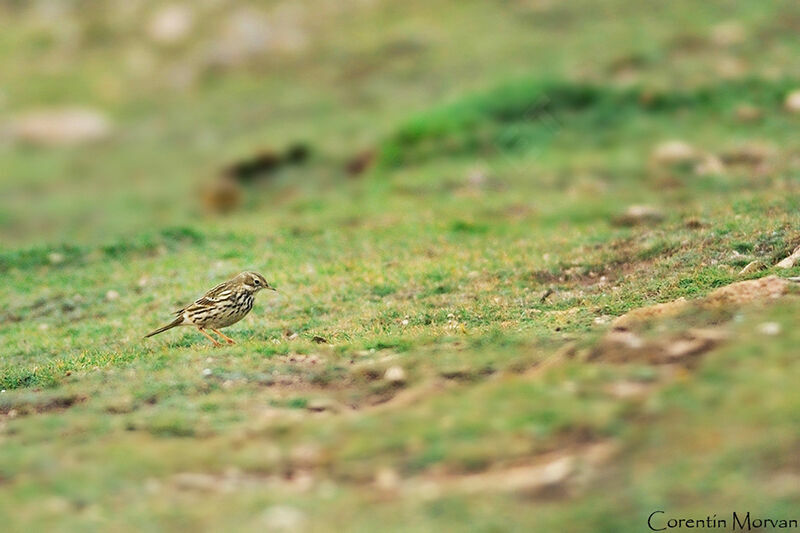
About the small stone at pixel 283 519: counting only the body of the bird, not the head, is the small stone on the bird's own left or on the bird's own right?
on the bird's own right

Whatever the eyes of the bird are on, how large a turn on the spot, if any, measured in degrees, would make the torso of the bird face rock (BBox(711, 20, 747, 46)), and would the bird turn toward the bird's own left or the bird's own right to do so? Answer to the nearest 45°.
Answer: approximately 45° to the bird's own left

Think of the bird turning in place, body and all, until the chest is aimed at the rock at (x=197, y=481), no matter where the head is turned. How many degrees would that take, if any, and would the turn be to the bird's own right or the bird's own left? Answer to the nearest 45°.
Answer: approximately 90° to the bird's own right

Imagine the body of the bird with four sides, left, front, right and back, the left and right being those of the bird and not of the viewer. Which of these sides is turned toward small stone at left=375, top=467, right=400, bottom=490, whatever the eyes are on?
right

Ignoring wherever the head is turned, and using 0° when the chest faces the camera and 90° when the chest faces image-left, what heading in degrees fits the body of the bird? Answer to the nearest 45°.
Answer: approximately 270°

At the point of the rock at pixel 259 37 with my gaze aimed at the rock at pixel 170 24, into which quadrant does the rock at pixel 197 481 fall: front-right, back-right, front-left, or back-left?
back-left

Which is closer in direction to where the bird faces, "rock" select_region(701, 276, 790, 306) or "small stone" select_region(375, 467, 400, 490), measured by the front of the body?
the rock

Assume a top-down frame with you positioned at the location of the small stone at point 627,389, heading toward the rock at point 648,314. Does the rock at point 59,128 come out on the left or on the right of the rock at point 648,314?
left

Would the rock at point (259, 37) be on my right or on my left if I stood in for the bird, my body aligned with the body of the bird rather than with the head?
on my left

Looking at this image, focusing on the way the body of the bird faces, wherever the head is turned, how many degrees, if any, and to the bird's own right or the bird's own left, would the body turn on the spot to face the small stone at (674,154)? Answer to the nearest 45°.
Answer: approximately 45° to the bird's own left

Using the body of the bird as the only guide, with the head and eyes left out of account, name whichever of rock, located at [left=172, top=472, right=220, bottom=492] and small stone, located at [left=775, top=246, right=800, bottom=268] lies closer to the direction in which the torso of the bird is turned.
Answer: the small stone

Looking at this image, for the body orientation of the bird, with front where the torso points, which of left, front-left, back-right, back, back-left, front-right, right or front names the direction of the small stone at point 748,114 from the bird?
front-left

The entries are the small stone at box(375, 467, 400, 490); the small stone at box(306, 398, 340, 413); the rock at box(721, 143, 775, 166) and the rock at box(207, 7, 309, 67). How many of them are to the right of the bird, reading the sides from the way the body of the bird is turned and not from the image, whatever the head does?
2
